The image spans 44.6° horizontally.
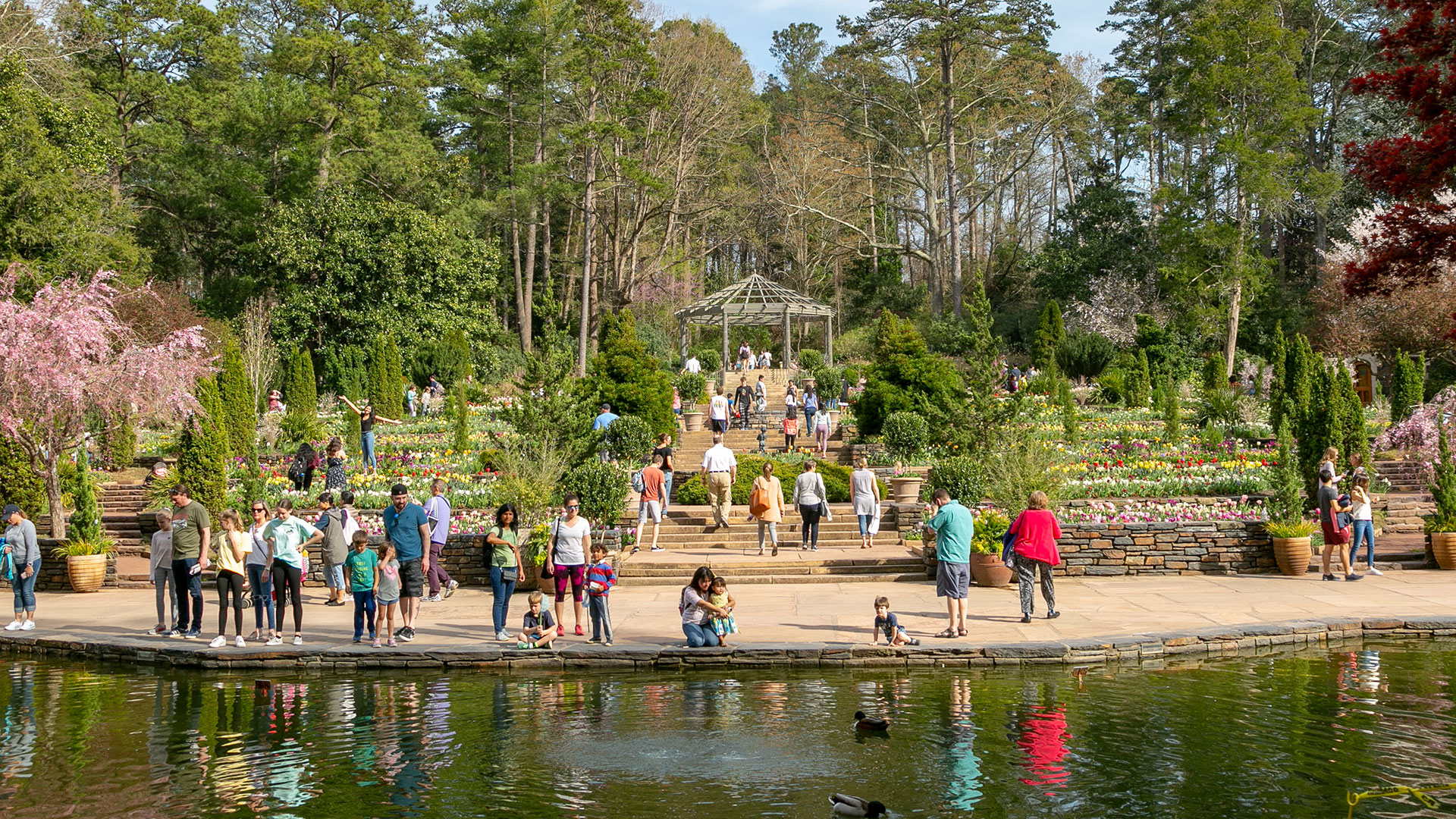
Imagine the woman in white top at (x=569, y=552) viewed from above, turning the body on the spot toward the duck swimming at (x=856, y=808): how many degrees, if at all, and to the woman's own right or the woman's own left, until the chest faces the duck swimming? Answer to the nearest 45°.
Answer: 0° — they already face it

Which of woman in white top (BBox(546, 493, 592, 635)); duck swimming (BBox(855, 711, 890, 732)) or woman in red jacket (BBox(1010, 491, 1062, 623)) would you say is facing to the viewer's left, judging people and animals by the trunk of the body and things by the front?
the duck swimming

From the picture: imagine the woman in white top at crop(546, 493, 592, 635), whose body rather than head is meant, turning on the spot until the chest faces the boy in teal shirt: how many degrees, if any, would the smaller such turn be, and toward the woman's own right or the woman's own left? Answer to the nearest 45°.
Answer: approximately 90° to the woman's own right

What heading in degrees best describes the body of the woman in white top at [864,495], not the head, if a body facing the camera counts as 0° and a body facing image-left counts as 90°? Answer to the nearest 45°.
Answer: approximately 180°

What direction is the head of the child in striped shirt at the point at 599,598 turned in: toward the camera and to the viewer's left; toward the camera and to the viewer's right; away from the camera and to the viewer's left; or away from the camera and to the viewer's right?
toward the camera and to the viewer's left

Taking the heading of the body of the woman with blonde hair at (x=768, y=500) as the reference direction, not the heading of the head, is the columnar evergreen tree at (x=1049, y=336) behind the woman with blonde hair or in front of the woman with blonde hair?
in front

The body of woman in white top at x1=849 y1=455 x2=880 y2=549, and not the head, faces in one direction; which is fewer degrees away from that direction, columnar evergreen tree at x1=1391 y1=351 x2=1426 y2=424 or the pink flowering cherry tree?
the columnar evergreen tree

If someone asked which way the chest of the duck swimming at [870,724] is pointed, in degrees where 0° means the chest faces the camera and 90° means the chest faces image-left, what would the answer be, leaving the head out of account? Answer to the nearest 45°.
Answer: approximately 90°

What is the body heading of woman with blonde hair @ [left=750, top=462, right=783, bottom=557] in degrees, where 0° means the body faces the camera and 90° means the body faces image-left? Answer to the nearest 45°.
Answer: approximately 180°

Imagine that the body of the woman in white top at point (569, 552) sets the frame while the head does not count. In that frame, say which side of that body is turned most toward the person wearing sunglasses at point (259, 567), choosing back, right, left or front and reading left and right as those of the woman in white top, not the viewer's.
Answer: right
